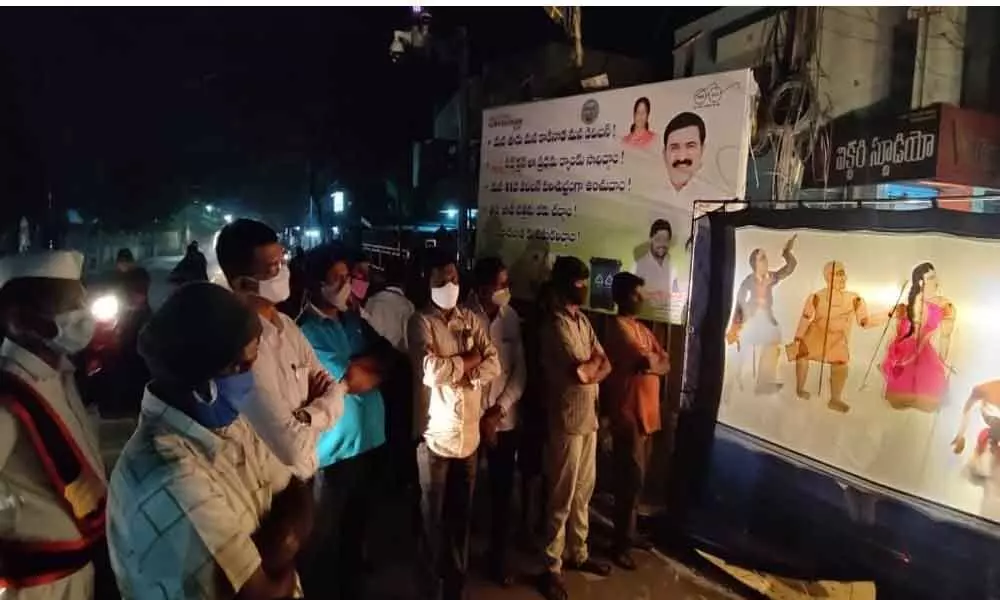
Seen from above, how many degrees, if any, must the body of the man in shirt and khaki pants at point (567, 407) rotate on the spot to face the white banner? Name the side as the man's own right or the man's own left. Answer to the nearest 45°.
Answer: approximately 135° to the man's own left

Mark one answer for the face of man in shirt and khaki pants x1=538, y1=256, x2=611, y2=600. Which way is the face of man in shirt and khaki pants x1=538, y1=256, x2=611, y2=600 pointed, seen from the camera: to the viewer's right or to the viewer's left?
to the viewer's right

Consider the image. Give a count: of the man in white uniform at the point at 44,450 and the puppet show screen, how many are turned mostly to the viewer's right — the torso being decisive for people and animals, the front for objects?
1

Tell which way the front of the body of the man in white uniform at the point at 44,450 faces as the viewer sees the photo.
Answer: to the viewer's right

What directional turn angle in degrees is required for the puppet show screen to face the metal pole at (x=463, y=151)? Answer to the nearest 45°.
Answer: approximately 90° to its right

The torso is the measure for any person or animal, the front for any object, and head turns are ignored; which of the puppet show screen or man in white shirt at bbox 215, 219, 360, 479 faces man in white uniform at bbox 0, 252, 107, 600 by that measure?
the puppet show screen

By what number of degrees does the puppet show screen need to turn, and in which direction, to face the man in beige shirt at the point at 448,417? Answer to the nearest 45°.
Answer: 0° — it already faces them

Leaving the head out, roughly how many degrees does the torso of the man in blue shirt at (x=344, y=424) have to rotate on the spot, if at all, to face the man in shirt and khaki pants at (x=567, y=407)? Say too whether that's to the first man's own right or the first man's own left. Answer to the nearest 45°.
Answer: approximately 45° to the first man's own left

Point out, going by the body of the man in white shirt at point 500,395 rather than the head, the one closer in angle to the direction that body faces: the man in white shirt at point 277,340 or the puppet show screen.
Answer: the puppet show screen
